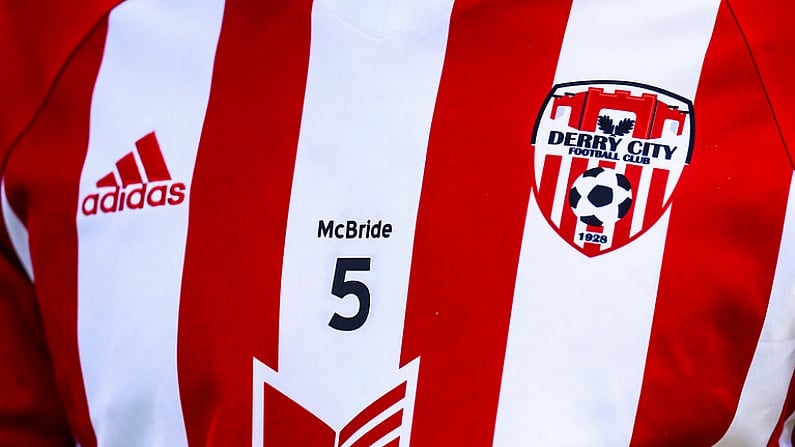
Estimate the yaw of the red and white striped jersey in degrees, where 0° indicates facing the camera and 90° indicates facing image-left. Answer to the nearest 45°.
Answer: approximately 0°
